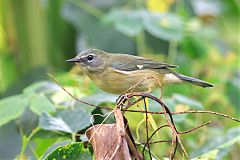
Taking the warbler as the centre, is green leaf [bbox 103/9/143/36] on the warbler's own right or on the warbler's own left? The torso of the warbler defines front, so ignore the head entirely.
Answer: on the warbler's own right

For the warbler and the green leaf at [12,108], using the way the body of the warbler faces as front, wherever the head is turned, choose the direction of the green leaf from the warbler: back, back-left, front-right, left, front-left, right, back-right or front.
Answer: front-left

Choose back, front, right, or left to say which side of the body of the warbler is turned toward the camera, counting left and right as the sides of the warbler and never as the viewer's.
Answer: left

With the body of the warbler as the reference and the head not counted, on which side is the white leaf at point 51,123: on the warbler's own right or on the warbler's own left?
on the warbler's own left
